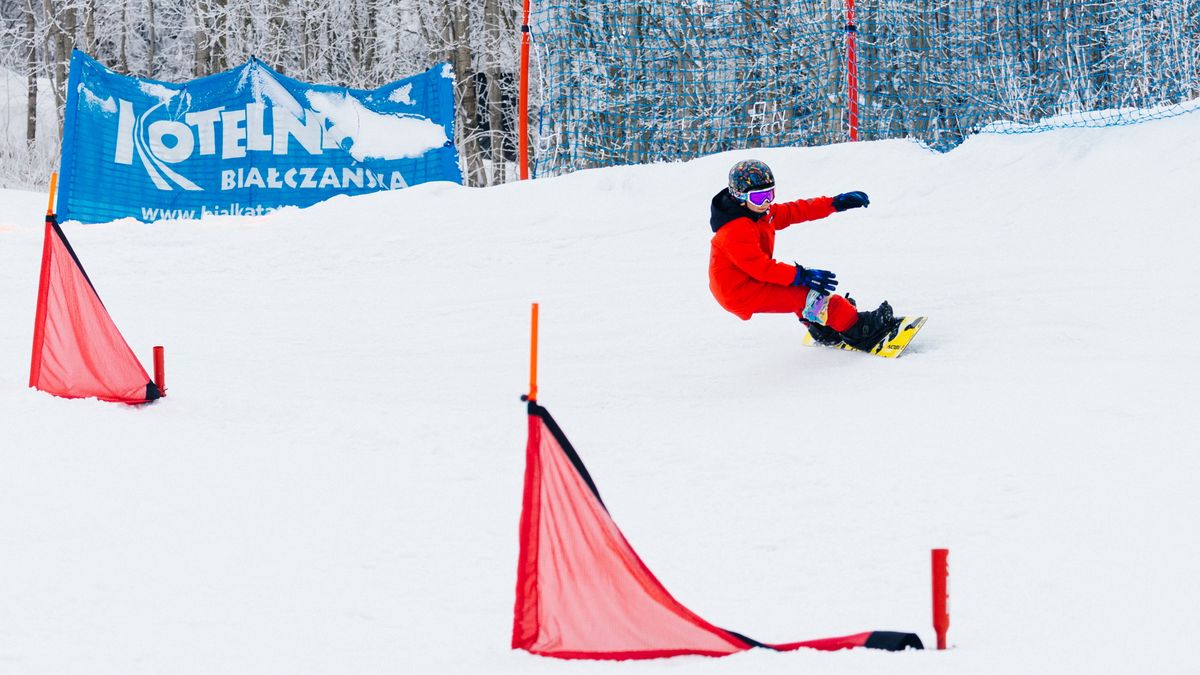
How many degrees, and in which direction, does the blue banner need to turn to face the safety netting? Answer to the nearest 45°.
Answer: approximately 45° to its left

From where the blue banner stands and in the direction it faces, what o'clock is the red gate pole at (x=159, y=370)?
The red gate pole is roughly at 12 o'clock from the blue banner.

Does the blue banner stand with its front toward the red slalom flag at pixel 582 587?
yes

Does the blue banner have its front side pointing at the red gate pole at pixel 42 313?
yes

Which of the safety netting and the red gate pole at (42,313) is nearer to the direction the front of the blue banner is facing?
the red gate pole

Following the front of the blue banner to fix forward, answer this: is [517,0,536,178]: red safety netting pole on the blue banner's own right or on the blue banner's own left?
on the blue banner's own left

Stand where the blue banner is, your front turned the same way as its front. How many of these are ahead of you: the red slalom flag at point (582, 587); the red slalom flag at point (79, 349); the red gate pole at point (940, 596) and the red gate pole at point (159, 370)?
4

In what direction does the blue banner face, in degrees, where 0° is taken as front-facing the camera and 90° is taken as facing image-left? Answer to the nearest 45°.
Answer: approximately 0°
